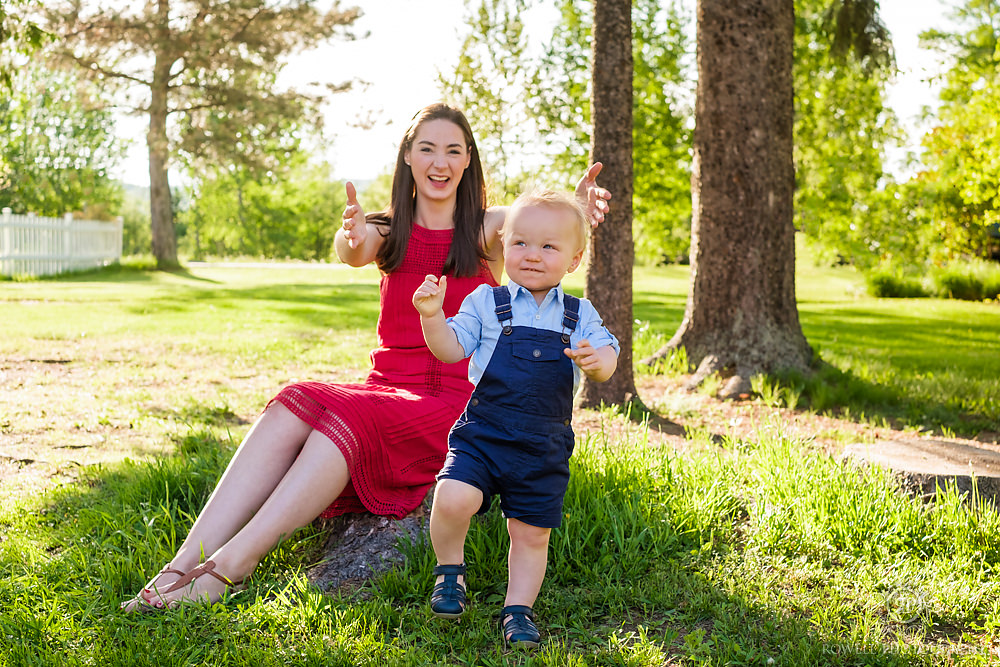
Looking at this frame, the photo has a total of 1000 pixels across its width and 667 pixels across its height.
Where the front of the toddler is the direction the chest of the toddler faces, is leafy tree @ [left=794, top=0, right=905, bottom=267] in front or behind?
behind

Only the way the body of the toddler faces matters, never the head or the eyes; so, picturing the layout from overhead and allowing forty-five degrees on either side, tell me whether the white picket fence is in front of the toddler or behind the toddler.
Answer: behind

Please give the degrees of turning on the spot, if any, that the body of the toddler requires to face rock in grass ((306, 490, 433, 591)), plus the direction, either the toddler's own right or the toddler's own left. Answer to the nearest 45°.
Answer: approximately 135° to the toddler's own right

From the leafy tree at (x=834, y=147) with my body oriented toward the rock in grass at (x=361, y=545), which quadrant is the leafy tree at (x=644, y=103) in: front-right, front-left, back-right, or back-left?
front-right

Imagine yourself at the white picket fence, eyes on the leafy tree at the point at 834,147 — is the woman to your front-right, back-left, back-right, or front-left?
front-right

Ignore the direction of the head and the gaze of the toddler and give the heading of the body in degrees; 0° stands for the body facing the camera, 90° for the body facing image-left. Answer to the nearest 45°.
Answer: approximately 0°

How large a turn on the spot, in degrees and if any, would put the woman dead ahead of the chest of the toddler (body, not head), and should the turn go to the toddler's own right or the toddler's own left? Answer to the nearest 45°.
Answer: approximately 135° to the toddler's own right

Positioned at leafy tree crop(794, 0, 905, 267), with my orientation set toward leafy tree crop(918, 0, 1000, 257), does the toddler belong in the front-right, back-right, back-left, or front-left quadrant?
back-right

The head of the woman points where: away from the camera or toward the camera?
toward the camera
